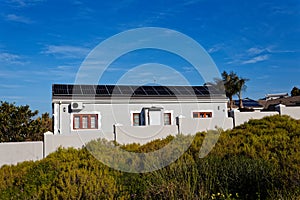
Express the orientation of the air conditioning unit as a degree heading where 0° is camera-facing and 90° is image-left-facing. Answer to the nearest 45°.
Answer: approximately 0°

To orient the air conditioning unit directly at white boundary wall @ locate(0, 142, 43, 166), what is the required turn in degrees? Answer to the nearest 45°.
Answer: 0° — it already faces it

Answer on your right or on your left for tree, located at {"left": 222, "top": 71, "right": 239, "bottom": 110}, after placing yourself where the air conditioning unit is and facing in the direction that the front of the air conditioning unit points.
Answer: on your left

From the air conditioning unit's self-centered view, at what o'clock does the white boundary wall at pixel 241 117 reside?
The white boundary wall is roughly at 10 o'clock from the air conditioning unit.

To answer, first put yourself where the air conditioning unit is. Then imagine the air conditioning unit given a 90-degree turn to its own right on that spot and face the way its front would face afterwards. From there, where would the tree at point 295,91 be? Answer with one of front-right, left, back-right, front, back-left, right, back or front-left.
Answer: back-right

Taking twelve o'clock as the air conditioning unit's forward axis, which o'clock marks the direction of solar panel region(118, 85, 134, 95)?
The solar panel is roughly at 8 o'clock from the air conditioning unit.

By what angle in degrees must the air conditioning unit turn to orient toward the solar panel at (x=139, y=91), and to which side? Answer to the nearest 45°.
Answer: approximately 90° to its left
